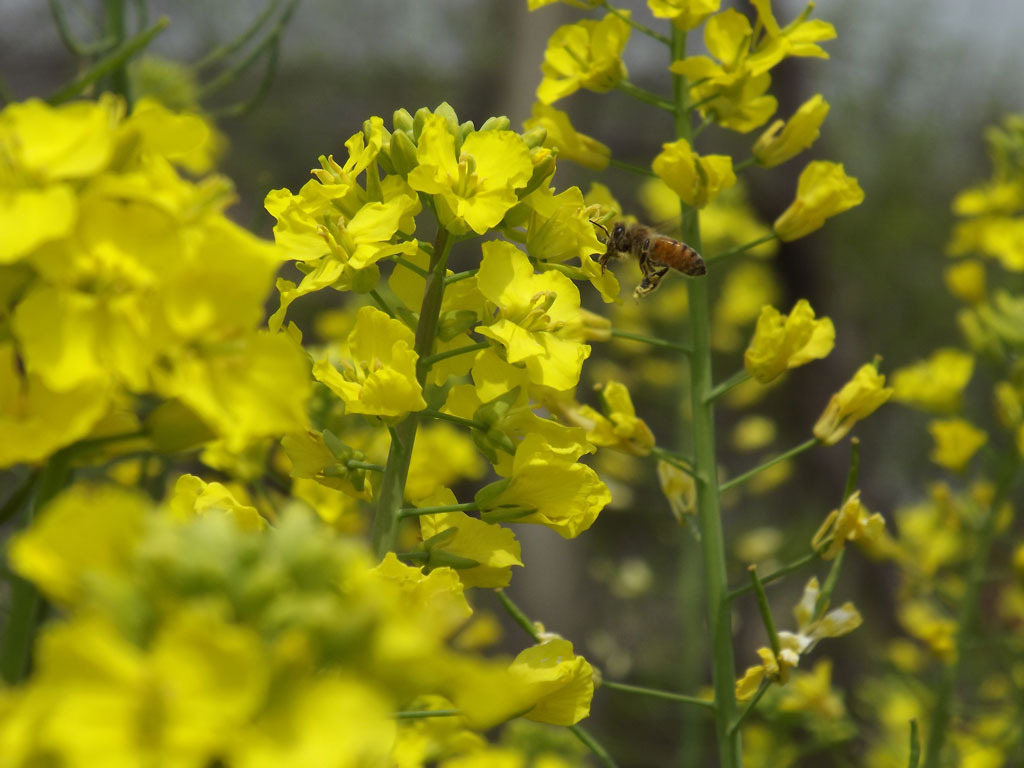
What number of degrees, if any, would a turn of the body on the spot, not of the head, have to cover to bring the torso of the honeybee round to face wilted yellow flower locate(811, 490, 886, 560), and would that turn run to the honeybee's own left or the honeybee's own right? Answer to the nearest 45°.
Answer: approximately 135° to the honeybee's own left

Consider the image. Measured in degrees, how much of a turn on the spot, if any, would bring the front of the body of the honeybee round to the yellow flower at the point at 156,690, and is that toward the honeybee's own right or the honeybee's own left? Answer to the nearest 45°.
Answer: approximately 90° to the honeybee's own left

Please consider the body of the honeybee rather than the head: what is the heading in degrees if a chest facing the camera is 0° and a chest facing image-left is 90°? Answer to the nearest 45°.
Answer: approximately 90°

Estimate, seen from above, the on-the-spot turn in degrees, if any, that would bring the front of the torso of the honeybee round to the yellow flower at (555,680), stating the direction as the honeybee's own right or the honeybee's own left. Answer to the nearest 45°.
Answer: approximately 90° to the honeybee's own left

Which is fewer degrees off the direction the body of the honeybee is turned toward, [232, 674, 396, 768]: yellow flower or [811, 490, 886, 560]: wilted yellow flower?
the yellow flower

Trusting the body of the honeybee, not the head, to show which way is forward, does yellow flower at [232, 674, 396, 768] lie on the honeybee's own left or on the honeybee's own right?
on the honeybee's own left

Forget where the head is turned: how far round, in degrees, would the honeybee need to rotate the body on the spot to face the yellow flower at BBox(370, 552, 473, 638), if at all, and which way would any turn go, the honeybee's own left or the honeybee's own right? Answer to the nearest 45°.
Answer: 0° — it already faces it
